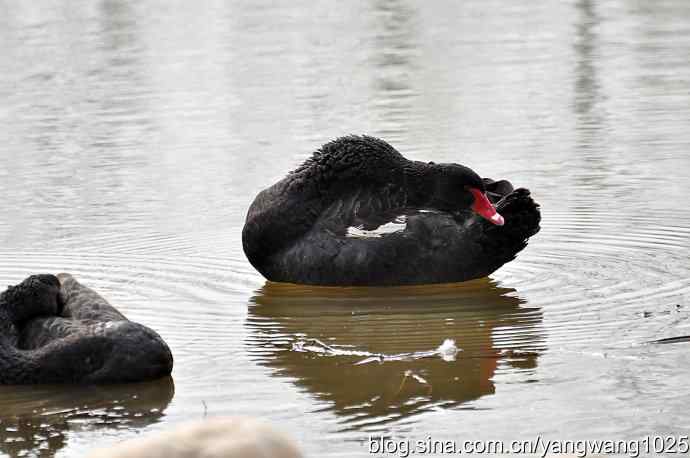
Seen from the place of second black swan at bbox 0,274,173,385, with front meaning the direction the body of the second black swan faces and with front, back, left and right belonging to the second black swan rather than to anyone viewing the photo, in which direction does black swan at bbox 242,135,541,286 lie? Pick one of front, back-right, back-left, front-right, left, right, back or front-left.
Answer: back-right

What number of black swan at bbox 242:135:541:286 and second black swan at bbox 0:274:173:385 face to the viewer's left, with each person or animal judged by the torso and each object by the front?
1

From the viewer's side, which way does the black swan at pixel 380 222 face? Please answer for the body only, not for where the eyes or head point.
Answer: to the viewer's left

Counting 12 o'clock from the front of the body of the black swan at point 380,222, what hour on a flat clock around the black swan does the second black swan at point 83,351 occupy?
The second black swan is roughly at 10 o'clock from the black swan.
